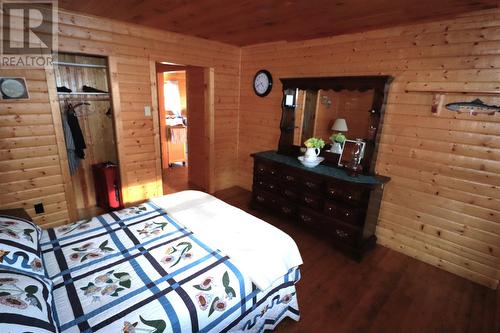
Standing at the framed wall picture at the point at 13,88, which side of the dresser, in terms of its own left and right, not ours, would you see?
front

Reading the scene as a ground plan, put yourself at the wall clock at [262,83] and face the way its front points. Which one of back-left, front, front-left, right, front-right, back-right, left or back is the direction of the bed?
front-left

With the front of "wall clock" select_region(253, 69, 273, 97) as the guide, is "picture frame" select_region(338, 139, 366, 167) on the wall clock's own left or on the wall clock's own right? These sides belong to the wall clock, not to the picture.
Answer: on the wall clock's own left

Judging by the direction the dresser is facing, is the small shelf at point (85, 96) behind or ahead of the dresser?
ahead

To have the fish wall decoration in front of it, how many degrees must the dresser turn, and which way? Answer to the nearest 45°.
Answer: approximately 135° to its left

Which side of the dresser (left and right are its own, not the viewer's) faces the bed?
front

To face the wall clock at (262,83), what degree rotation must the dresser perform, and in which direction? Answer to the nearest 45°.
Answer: approximately 90° to its right

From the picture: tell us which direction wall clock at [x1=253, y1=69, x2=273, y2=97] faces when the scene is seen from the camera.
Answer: facing the viewer and to the left of the viewer

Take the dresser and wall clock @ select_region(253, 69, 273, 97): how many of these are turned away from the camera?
0

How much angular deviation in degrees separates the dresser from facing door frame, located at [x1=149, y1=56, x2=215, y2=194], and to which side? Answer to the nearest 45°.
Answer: approximately 45° to its right

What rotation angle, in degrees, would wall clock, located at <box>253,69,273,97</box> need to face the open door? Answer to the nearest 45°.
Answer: approximately 45° to its right

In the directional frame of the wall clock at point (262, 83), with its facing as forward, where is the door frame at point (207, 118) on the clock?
The door frame is roughly at 1 o'clock from the wall clock.

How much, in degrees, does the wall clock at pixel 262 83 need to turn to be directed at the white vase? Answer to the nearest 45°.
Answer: approximately 90° to its left
